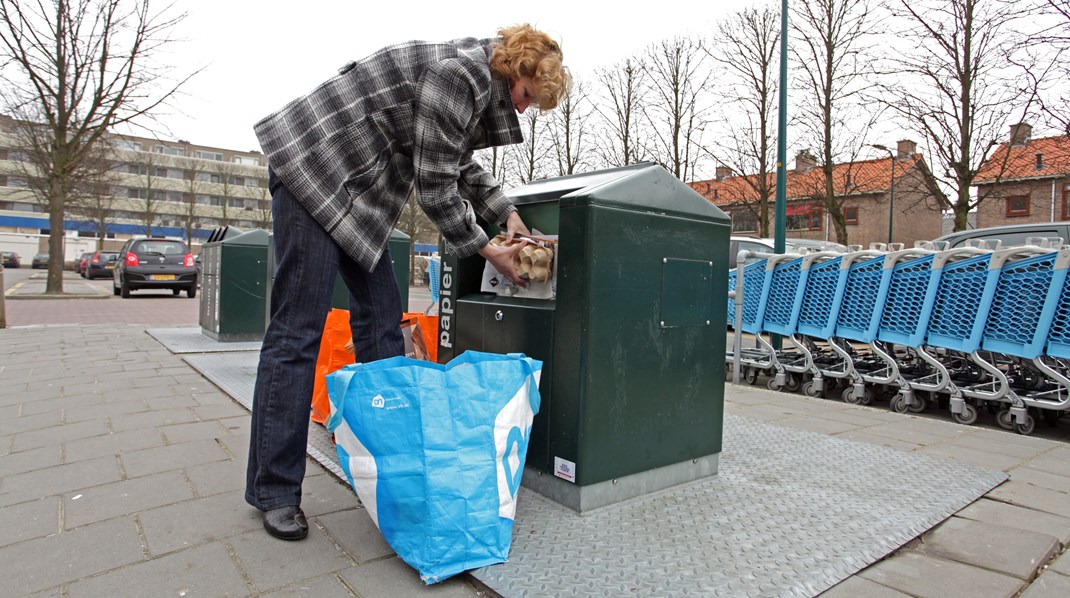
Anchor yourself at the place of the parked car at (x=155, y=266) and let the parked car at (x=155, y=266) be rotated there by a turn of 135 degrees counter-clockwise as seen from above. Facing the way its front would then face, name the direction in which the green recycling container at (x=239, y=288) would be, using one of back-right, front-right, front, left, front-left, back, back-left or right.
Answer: front-left

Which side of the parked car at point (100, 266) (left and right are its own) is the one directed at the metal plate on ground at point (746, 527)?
back

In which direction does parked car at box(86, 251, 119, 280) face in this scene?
away from the camera

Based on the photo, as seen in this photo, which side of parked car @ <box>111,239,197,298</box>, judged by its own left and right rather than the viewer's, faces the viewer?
back

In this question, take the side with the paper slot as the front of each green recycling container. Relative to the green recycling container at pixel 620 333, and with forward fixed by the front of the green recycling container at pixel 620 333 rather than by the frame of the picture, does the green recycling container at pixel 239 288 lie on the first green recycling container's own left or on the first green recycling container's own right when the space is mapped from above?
on the first green recycling container's own right

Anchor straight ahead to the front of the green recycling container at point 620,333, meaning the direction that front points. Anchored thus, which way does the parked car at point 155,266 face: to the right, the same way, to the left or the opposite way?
to the right

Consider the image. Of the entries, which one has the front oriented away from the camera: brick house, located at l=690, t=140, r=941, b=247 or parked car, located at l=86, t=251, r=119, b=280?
the parked car

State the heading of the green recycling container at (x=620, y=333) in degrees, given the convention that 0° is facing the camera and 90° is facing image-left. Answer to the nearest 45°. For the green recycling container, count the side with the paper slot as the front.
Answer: approximately 45°
